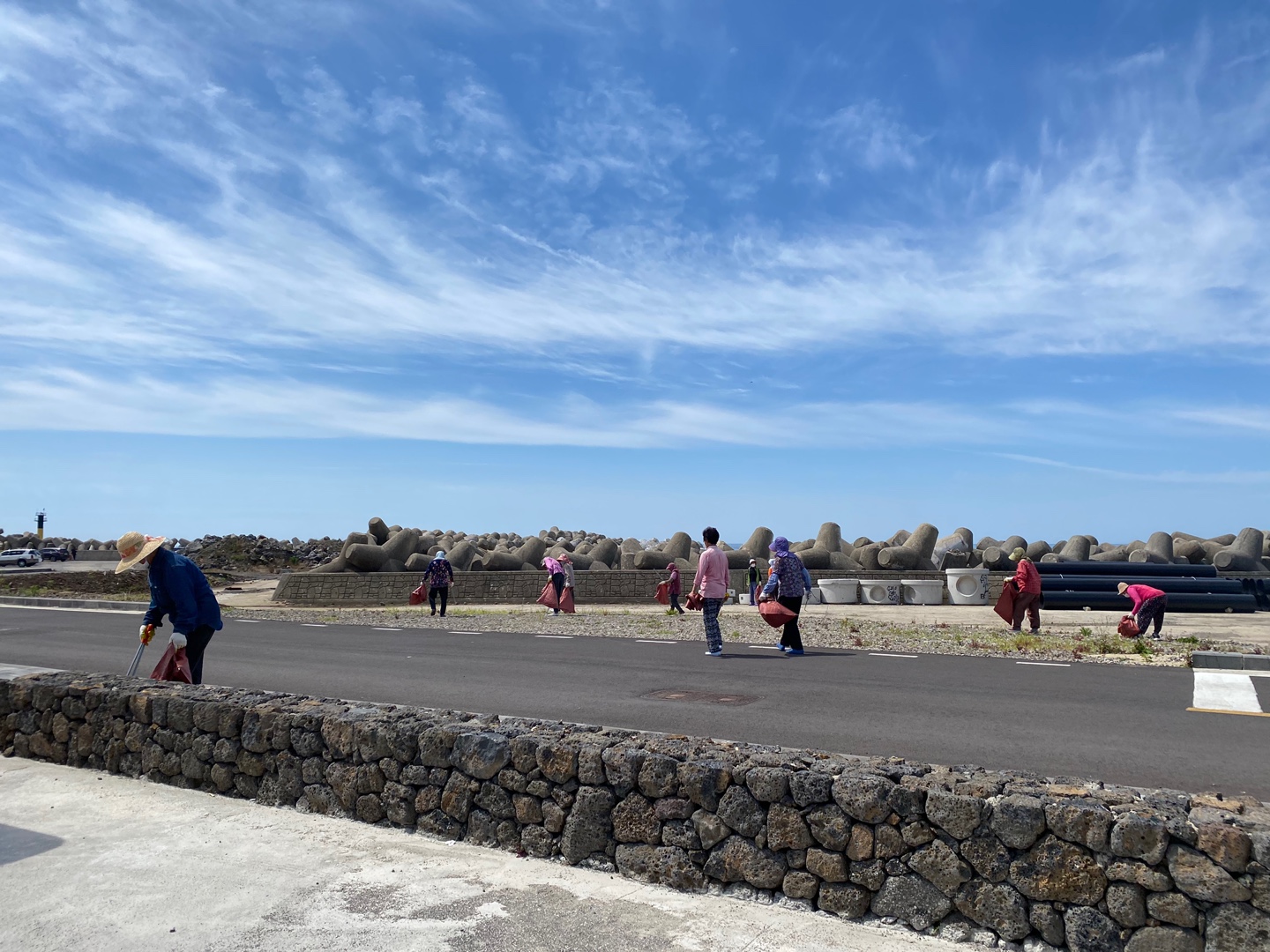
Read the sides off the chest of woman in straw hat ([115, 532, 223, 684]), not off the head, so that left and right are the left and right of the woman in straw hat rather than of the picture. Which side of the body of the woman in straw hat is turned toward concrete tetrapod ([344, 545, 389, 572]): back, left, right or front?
right

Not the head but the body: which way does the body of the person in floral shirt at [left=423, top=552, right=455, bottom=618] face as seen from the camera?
away from the camera

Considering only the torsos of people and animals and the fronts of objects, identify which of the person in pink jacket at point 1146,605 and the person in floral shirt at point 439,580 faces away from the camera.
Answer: the person in floral shirt

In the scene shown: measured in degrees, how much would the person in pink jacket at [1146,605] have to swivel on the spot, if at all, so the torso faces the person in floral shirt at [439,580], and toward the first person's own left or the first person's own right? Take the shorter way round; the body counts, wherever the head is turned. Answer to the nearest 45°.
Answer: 0° — they already face them

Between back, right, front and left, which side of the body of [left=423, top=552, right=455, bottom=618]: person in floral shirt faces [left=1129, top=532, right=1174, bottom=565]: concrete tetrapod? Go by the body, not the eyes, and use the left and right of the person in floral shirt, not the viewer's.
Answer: right

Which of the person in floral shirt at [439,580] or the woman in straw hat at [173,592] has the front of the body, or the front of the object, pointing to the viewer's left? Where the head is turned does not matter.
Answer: the woman in straw hat

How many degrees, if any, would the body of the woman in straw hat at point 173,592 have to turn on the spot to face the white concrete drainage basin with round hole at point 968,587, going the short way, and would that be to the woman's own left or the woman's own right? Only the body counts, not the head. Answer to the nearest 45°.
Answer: approximately 135° to the woman's own right

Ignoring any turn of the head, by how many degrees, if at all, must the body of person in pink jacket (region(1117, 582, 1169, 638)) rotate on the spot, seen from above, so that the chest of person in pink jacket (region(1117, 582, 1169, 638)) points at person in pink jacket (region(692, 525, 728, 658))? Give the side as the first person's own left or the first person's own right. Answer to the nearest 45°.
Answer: approximately 45° to the first person's own left

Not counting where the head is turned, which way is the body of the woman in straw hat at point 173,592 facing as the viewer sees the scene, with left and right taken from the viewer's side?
facing to the left of the viewer

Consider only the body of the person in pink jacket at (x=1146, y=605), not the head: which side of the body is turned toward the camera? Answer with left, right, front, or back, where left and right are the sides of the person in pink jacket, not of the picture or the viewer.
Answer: left

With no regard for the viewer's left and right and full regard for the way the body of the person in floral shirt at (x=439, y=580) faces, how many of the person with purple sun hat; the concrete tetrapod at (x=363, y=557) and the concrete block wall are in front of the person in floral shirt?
2
